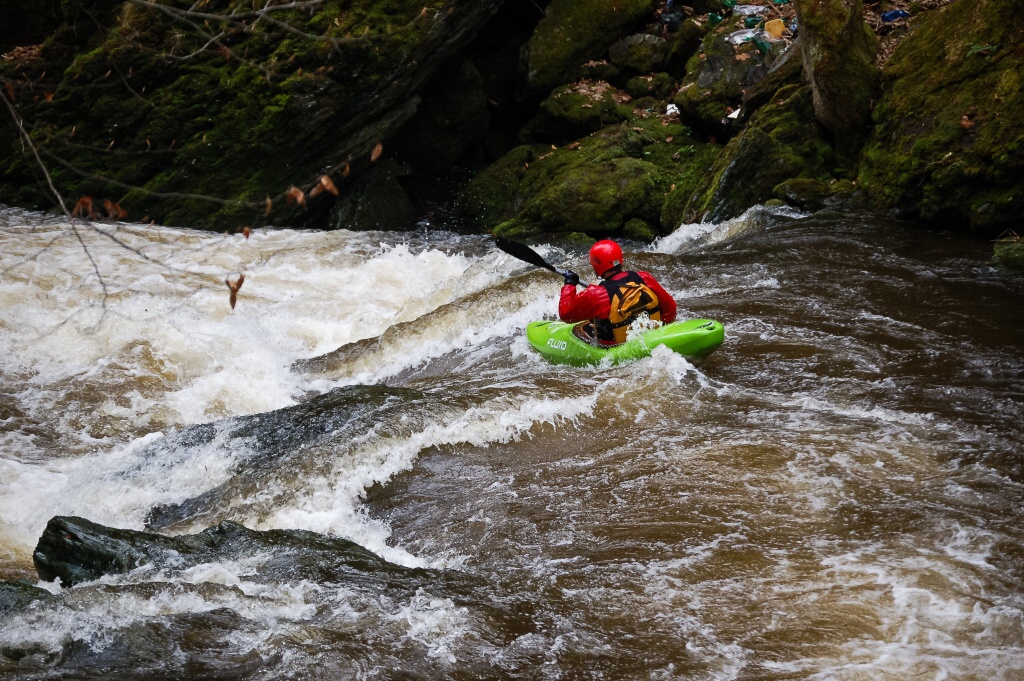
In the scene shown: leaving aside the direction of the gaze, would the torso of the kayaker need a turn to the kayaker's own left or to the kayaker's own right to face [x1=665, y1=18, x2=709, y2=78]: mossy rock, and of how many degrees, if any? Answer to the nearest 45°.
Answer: approximately 45° to the kayaker's own right

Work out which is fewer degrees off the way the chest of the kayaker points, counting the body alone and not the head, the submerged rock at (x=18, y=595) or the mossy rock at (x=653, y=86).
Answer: the mossy rock

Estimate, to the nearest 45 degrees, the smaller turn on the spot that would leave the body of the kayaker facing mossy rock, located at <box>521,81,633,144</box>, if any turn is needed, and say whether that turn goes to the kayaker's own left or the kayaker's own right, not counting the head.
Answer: approximately 45° to the kayaker's own right

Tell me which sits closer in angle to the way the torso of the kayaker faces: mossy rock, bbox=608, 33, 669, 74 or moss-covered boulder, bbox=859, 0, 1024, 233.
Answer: the mossy rock

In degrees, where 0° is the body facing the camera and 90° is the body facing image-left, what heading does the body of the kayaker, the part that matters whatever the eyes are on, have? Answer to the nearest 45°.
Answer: approximately 135°

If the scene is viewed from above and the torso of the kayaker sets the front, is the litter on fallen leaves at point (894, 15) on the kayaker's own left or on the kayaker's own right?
on the kayaker's own right

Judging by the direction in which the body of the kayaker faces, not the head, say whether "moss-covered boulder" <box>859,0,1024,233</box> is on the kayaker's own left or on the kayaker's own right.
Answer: on the kayaker's own right

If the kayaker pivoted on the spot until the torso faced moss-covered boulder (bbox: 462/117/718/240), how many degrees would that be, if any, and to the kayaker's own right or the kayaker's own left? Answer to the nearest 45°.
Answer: approximately 45° to the kayaker's own right

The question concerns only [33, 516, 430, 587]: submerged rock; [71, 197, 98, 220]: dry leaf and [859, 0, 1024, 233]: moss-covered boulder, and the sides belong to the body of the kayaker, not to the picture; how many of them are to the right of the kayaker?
1

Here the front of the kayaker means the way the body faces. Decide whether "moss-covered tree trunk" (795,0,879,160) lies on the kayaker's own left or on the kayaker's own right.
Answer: on the kayaker's own right

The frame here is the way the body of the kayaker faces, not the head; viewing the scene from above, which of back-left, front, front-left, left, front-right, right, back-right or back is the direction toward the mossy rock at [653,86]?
front-right

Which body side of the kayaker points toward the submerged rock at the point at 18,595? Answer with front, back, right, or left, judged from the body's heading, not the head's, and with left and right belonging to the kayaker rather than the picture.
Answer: left

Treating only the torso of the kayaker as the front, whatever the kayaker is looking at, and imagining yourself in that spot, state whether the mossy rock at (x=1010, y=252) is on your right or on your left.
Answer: on your right
